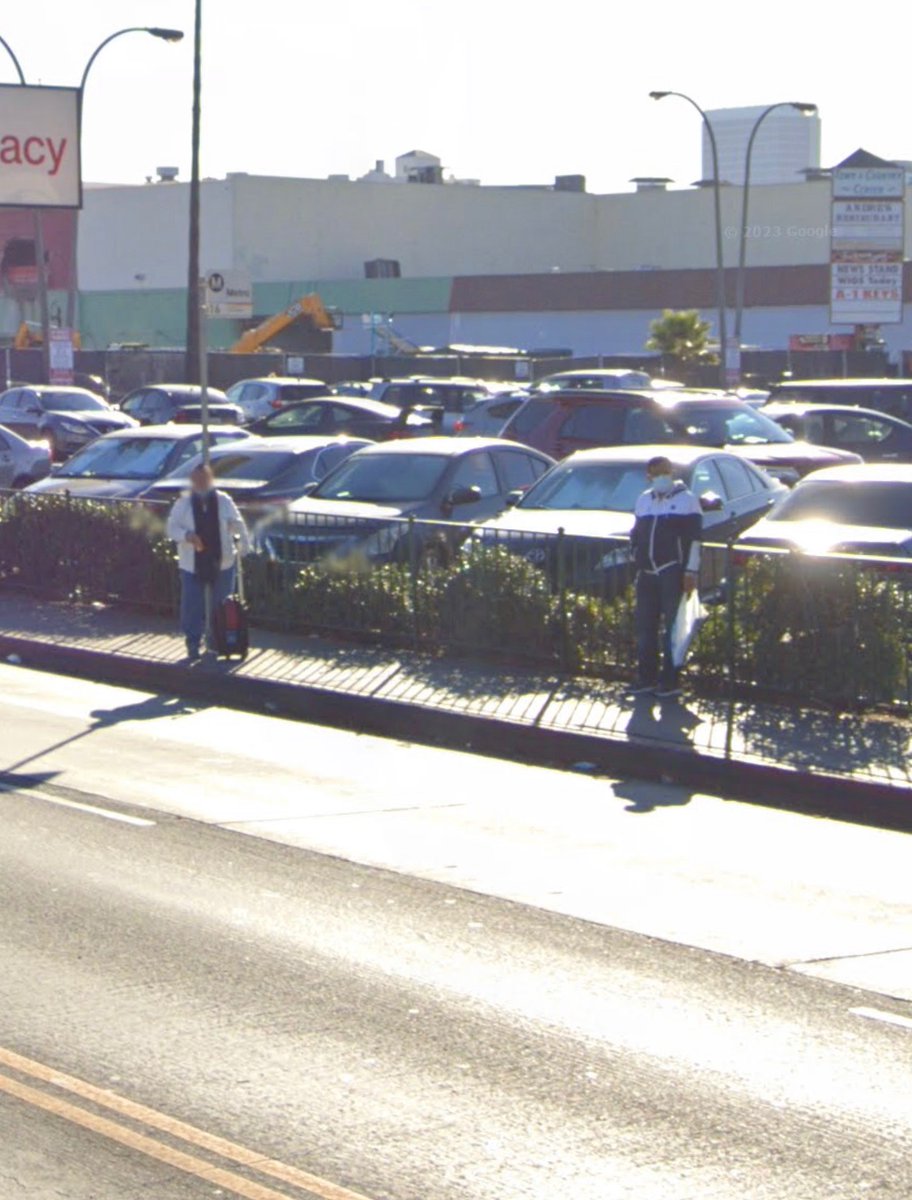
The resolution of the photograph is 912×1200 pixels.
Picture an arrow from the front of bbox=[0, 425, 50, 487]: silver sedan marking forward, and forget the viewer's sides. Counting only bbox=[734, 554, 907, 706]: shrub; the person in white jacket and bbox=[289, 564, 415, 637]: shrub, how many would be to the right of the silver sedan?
0

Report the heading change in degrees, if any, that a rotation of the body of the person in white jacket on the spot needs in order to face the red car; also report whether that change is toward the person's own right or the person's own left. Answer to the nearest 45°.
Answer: approximately 135° to the person's own left

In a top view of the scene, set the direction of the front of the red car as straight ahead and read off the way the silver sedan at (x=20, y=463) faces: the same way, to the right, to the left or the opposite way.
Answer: to the right

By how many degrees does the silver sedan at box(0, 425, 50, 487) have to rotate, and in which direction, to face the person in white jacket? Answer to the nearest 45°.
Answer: approximately 45° to its left

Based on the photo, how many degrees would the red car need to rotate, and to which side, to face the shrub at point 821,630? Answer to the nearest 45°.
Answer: approximately 45° to its right

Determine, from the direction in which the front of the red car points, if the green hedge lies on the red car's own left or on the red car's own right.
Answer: on the red car's own right

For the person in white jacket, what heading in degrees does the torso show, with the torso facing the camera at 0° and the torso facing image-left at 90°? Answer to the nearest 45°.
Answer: approximately 0°

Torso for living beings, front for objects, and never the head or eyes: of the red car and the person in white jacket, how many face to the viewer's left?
0

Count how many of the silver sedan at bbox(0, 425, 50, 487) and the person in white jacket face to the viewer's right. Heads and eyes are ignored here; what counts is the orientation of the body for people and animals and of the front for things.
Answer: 0

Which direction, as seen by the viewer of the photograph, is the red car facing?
facing the viewer and to the right of the viewer

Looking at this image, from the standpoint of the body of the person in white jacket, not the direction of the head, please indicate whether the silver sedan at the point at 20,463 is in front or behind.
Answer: behind

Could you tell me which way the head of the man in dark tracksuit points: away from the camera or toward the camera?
toward the camera
